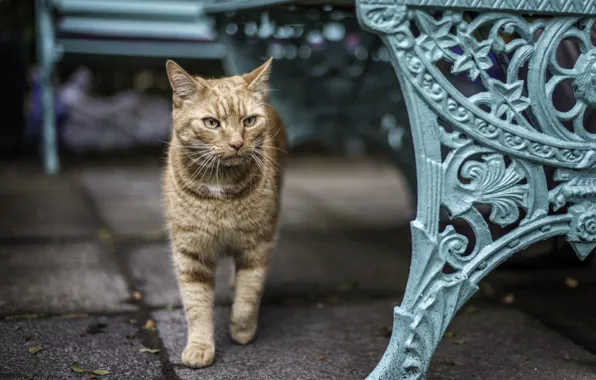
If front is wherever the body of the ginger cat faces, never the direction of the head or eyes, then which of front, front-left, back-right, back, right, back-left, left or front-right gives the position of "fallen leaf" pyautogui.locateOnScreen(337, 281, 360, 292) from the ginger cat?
back-left

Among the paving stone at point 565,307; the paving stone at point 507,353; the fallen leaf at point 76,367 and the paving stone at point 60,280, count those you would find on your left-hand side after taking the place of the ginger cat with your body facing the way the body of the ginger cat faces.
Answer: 2

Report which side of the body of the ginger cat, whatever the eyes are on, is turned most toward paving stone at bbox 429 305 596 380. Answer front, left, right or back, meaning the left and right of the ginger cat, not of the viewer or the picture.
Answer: left

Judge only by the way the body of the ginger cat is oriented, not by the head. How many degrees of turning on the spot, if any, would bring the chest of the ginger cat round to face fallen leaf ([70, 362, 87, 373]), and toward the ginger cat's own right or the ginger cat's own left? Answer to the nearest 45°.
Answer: approximately 45° to the ginger cat's own right

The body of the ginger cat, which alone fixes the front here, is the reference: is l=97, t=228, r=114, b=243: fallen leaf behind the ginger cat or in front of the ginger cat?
behind

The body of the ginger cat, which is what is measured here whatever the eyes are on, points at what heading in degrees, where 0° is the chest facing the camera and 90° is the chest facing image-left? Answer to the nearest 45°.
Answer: approximately 0°

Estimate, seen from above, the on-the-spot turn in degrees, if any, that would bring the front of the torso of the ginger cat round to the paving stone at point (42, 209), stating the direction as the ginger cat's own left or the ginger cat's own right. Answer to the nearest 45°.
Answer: approximately 135° to the ginger cat's own right
